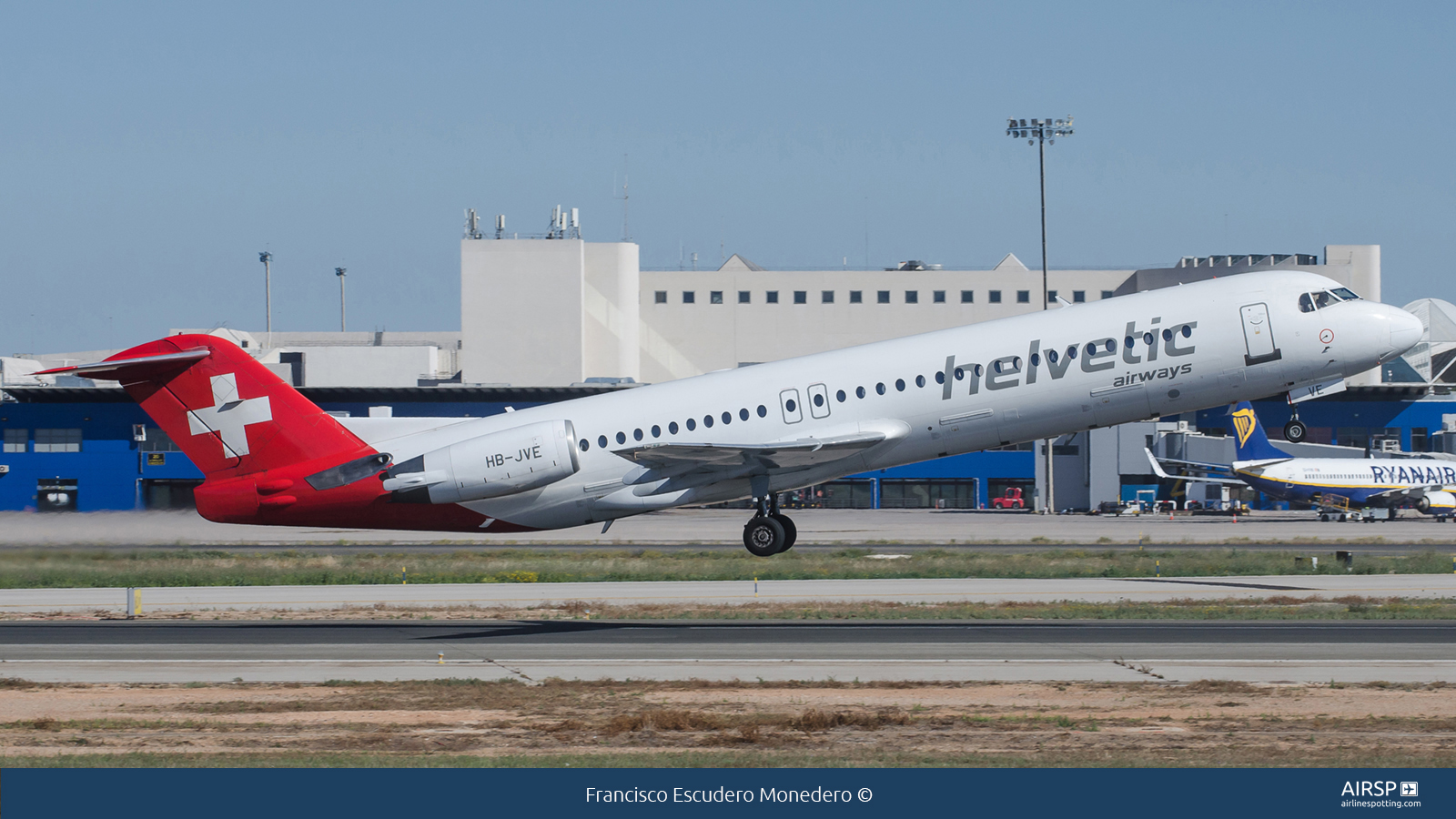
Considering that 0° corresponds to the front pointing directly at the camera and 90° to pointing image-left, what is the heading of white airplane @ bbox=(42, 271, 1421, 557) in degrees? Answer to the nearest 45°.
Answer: approximately 270°
